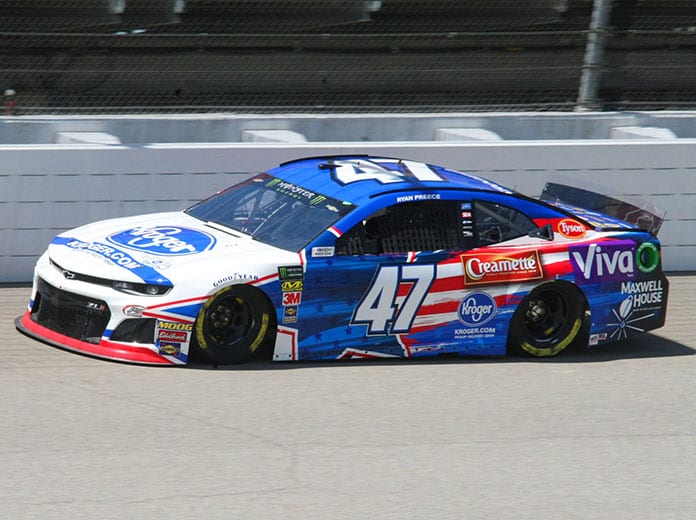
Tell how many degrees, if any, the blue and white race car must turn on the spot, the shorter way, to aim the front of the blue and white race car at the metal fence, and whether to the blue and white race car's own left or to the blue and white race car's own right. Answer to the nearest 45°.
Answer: approximately 135° to the blue and white race car's own right

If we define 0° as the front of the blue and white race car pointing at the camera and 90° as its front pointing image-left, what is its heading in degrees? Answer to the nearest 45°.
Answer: approximately 45°
